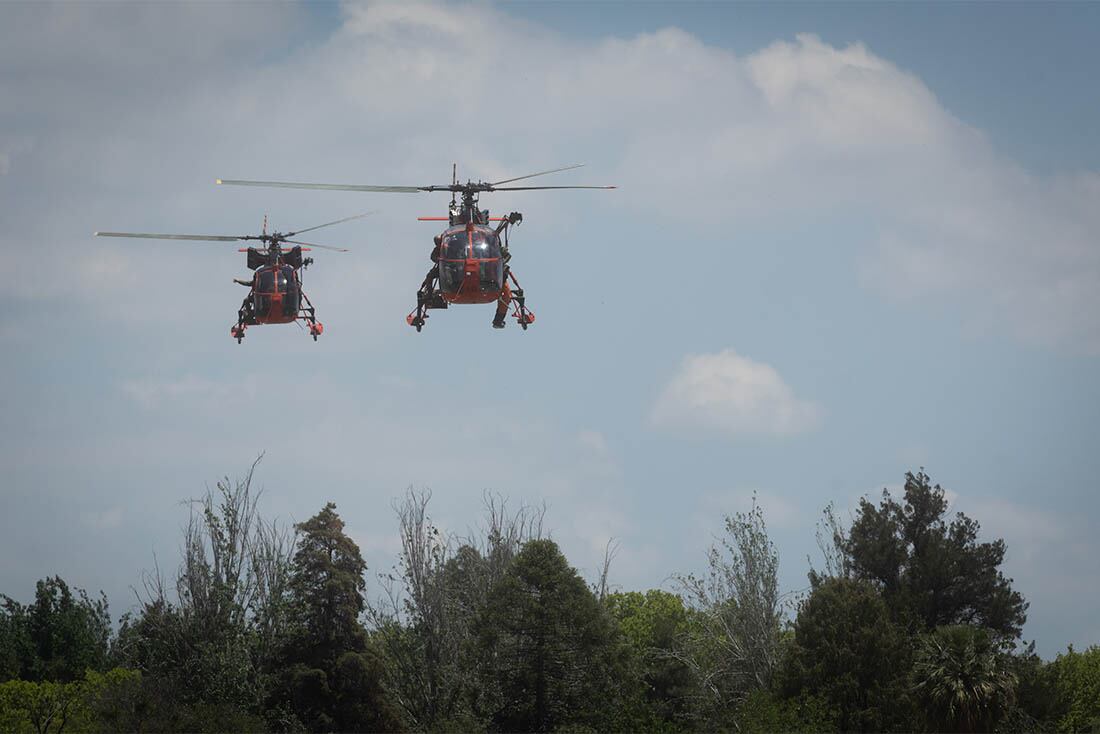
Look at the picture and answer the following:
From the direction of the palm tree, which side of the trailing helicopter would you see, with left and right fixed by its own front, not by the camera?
left

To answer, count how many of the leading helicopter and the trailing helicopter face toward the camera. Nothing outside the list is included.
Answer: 2

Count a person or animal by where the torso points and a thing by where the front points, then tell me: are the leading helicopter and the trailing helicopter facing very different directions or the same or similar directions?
same or similar directions

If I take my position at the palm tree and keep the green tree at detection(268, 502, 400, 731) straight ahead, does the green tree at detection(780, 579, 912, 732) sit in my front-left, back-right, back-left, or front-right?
front-right

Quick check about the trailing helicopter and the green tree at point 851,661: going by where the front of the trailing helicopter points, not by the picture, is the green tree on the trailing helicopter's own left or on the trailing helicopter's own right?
on the trailing helicopter's own left

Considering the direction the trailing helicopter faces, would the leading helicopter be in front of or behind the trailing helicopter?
in front

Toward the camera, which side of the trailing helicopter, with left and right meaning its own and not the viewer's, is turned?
front

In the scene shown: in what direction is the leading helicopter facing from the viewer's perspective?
toward the camera
